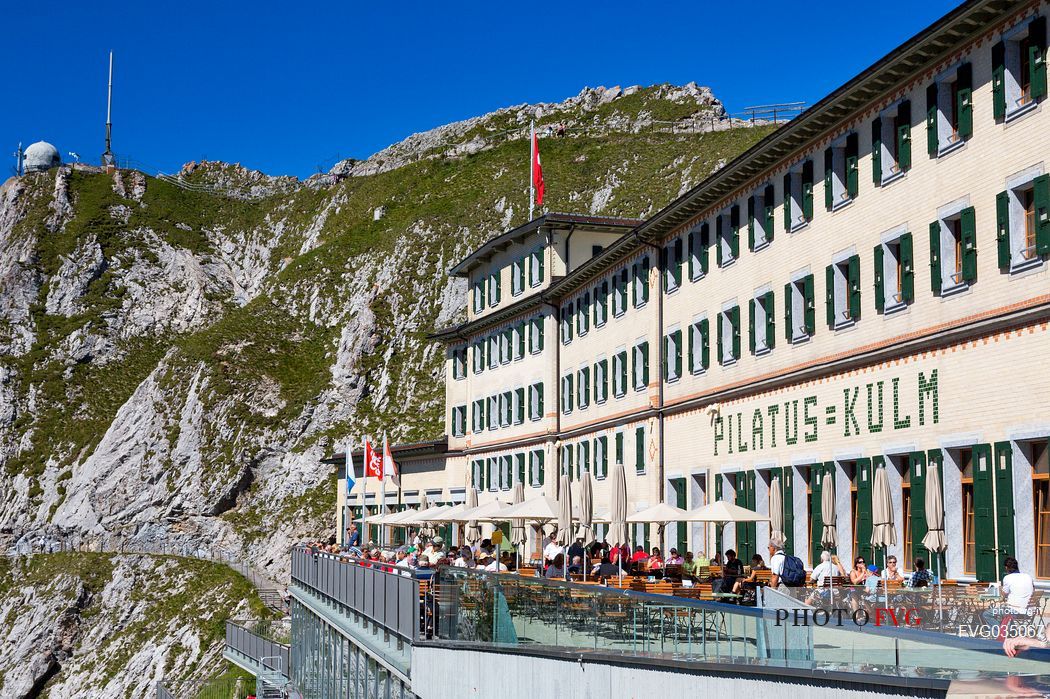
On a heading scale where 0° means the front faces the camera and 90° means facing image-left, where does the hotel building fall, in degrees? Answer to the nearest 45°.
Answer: approximately 45°

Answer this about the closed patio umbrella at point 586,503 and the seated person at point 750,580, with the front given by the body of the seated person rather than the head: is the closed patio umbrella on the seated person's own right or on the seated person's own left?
on the seated person's own right

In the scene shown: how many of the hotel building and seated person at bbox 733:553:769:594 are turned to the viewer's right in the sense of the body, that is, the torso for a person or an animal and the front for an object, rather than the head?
0

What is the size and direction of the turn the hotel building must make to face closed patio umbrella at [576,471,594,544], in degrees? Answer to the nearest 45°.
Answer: approximately 90° to its right

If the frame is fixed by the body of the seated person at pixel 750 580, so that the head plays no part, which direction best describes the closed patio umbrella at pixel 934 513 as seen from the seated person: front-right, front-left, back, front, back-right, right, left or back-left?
back-left

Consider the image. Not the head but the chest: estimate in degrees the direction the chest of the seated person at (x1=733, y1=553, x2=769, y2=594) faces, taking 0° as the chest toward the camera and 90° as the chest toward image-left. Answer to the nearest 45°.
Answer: approximately 90°
